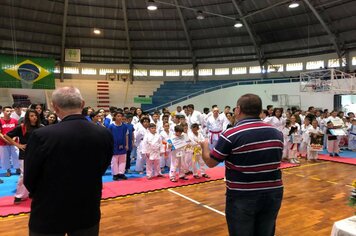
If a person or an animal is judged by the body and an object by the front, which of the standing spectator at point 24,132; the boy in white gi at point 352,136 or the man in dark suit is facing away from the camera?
the man in dark suit

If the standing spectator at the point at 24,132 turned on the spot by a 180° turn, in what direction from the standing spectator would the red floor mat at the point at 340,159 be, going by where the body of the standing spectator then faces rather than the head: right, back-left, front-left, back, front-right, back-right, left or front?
back-right

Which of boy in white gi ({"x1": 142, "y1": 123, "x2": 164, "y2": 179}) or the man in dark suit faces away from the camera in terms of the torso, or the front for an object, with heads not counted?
the man in dark suit

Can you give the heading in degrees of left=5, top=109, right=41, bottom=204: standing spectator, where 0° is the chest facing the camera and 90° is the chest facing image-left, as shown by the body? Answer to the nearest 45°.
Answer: approximately 315°

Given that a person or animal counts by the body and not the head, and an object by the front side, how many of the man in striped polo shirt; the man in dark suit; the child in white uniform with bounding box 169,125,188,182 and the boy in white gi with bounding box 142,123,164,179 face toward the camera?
2

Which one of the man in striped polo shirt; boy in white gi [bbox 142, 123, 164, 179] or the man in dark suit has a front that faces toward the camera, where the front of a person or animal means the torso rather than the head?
the boy in white gi

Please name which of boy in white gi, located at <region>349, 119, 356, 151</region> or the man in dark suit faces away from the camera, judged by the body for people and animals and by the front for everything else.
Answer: the man in dark suit

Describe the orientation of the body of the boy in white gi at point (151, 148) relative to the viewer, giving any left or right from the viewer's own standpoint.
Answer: facing the viewer

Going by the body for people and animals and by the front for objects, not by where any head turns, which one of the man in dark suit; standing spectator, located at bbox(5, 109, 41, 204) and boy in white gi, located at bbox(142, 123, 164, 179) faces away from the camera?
the man in dark suit

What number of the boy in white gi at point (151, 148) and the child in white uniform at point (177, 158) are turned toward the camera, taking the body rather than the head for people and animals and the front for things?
2

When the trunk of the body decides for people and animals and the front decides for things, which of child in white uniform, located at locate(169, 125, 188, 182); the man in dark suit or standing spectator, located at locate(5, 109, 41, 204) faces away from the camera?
the man in dark suit

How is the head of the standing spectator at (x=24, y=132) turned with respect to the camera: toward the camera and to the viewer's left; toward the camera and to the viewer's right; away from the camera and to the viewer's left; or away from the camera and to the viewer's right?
toward the camera and to the viewer's right

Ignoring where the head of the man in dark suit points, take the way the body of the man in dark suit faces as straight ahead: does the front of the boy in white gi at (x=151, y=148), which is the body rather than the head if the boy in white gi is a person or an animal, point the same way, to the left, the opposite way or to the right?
the opposite way

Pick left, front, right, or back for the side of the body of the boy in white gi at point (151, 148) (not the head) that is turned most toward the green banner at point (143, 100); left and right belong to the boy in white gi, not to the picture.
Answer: back

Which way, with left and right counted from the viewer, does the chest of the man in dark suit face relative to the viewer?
facing away from the viewer

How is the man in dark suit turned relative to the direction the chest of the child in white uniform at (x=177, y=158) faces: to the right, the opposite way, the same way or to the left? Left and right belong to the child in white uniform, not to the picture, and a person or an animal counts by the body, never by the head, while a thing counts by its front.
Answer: the opposite way
